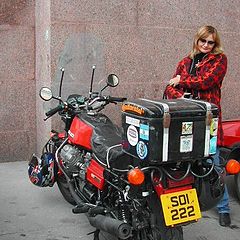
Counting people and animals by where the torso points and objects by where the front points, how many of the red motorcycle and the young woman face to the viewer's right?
0

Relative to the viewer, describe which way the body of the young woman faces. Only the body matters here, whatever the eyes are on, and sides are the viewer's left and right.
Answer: facing the viewer and to the left of the viewer

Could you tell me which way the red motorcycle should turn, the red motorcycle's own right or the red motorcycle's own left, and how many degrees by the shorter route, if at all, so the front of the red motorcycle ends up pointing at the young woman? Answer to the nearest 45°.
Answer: approximately 90° to the red motorcycle's own right

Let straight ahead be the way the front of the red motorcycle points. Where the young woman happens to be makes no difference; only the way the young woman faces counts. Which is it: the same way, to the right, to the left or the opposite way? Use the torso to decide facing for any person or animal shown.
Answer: to the left

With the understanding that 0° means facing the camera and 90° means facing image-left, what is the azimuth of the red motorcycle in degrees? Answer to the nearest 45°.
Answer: approximately 135°
